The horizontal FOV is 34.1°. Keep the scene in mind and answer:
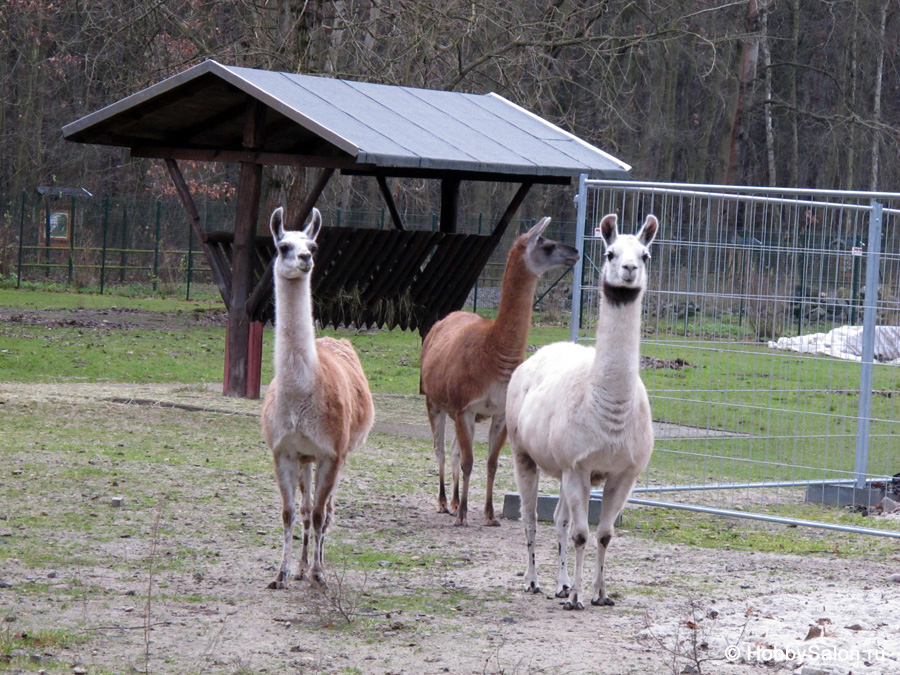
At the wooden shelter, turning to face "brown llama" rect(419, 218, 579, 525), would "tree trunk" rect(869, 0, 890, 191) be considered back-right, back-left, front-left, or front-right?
back-left

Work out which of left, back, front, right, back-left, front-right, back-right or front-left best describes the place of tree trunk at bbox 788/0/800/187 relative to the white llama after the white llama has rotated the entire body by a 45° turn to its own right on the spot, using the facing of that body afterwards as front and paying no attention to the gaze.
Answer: back

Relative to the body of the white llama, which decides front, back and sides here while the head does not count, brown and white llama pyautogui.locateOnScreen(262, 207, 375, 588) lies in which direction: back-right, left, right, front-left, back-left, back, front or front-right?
back-right

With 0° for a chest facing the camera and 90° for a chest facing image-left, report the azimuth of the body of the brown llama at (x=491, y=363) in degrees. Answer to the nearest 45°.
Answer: approximately 315°

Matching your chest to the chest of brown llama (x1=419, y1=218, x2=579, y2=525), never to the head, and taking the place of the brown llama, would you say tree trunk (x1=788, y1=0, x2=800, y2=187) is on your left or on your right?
on your left

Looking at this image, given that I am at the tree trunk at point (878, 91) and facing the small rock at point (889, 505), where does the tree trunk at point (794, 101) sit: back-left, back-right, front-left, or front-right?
back-right

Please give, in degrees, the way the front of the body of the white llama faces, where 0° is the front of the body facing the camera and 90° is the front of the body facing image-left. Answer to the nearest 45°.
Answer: approximately 315°

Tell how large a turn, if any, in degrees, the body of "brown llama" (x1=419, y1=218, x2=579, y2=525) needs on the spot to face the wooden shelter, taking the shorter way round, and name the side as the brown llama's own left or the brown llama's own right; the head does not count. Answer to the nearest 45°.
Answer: approximately 135° to the brown llama's own left

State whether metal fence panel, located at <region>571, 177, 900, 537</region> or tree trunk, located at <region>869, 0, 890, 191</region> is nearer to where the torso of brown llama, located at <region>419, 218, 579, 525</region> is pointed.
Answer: the metal fence panel
